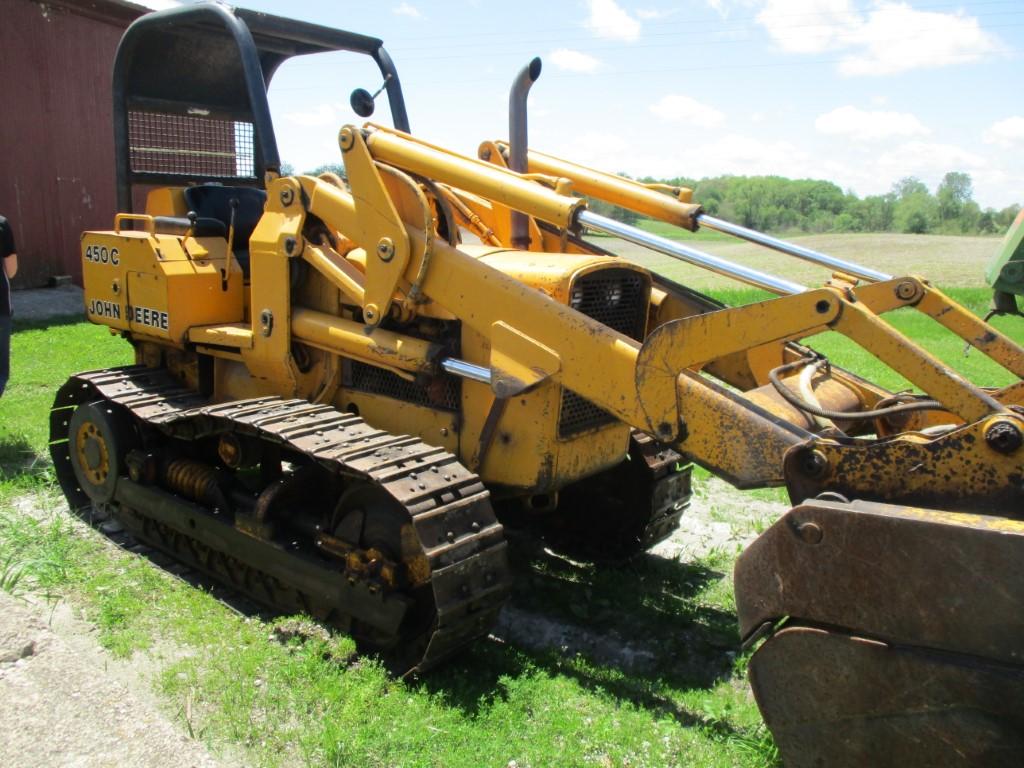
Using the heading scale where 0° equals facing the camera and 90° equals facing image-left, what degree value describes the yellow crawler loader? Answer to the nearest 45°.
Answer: approximately 315°

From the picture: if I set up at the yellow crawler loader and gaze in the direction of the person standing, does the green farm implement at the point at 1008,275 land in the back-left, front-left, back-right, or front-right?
back-right

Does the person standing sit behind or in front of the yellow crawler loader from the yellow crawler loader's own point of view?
behind

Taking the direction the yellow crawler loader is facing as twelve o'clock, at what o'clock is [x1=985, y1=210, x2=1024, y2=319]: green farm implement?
The green farm implement is roughly at 10 o'clock from the yellow crawler loader.

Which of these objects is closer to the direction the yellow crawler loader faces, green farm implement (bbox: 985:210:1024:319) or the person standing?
the green farm implement

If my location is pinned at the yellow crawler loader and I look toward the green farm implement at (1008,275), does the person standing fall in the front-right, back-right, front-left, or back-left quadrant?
back-left
